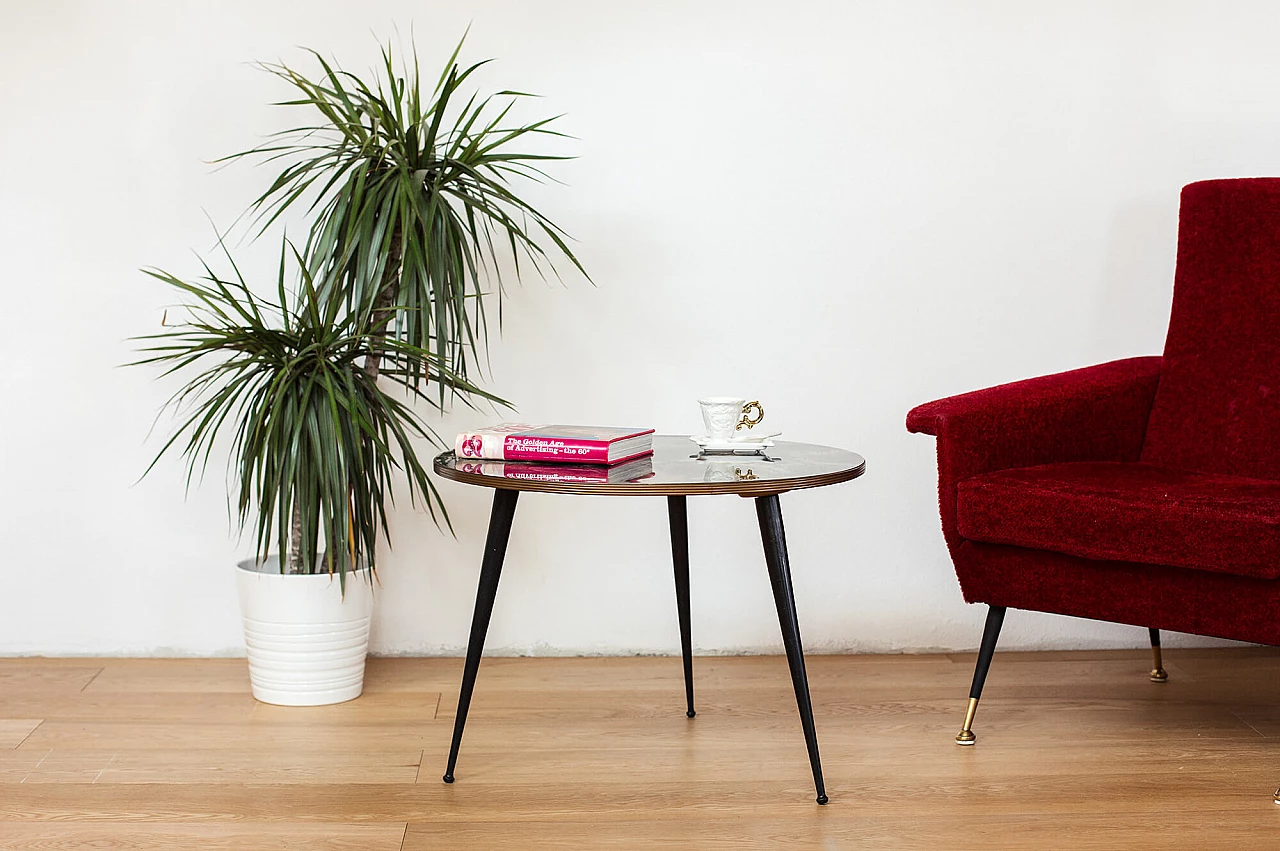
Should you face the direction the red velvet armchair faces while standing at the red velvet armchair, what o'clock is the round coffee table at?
The round coffee table is roughly at 12 o'clock from the red velvet armchair.

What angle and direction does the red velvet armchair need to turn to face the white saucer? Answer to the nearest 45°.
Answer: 0° — it already faces it

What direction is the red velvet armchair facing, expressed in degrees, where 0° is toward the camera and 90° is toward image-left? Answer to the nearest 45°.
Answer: approximately 45°

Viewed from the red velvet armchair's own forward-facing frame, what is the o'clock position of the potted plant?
The potted plant is roughly at 1 o'clock from the red velvet armchair.
